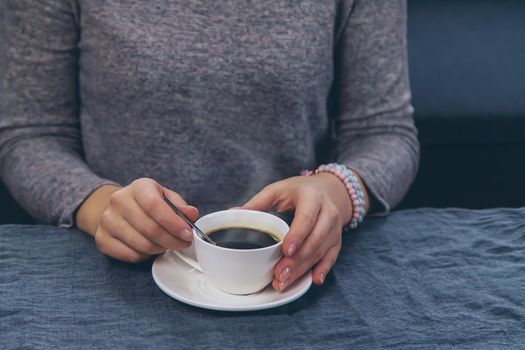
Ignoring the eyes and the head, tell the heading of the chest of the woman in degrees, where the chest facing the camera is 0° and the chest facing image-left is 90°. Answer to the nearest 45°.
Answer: approximately 0°
